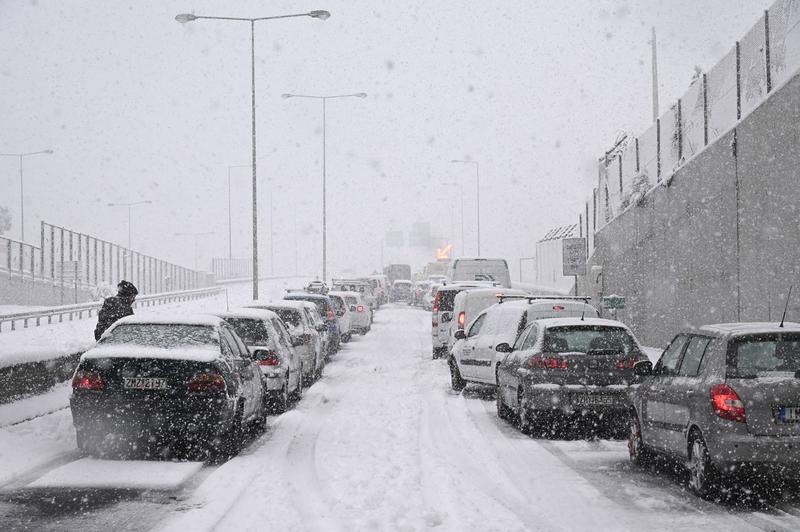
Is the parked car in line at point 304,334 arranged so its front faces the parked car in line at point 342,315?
yes

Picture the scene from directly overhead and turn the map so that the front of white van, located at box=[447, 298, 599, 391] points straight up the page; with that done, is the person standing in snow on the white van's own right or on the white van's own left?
on the white van's own left

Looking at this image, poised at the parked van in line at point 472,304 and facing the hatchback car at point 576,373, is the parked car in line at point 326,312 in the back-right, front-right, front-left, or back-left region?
back-right

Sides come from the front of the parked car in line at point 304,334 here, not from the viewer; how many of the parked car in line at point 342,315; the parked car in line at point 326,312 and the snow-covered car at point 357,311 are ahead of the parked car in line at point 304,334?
3

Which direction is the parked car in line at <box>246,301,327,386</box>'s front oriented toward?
away from the camera

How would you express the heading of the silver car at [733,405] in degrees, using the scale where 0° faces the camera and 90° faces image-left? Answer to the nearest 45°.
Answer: approximately 135°

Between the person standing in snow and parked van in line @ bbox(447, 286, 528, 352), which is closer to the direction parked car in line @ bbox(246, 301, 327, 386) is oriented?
the parked van in line

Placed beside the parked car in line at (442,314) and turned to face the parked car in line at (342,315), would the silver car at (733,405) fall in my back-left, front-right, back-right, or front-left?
back-left

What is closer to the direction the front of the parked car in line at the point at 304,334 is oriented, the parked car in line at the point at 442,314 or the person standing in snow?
the parked car in line

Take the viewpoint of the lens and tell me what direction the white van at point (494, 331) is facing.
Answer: facing away from the viewer and to the left of the viewer
